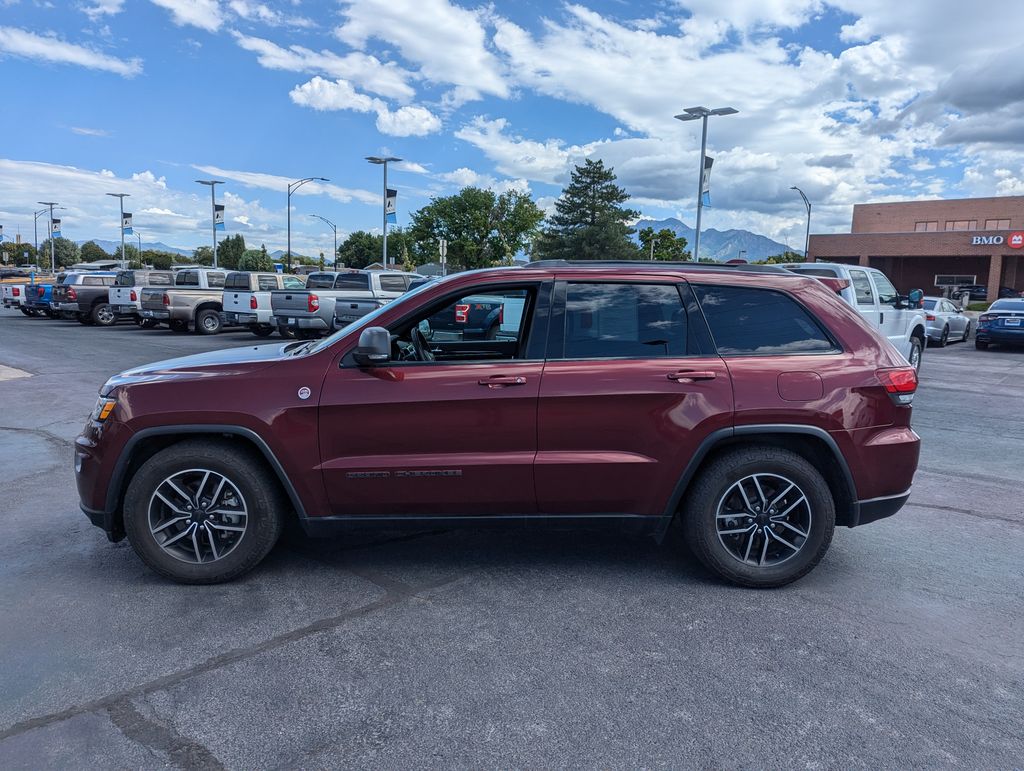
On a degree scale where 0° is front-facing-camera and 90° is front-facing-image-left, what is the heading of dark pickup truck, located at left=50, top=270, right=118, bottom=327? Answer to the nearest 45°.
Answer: approximately 225°

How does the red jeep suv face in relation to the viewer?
to the viewer's left

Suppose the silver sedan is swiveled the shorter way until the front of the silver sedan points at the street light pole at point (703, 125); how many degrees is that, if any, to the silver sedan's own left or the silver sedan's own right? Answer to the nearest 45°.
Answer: approximately 135° to the silver sedan's own left

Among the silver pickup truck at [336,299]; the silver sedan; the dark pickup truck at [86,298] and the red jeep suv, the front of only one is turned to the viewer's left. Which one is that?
the red jeep suv

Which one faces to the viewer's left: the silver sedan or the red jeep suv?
the red jeep suv

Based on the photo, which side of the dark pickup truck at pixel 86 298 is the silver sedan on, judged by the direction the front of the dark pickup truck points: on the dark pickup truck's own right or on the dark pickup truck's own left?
on the dark pickup truck's own right

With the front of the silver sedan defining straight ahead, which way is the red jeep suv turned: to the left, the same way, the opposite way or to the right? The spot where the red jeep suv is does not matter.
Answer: the opposite way

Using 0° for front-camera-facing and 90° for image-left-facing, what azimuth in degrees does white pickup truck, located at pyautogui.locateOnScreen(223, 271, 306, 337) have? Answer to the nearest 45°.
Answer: approximately 225°

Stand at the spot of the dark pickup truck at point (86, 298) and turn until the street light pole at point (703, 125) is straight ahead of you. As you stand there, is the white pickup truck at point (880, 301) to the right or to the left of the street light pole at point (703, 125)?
right

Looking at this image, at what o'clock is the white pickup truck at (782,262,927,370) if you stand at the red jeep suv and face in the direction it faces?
The white pickup truck is roughly at 4 o'clock from the red jeep suv.

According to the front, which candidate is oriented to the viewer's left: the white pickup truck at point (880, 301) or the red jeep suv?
the red jeep suv

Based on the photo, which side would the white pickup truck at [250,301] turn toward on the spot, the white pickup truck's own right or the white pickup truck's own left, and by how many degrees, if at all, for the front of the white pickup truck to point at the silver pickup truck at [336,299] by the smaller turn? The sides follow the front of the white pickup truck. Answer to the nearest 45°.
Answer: approximately 90° to the white pickup truck's own right

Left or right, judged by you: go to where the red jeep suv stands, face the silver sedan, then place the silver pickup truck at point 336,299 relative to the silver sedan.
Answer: left

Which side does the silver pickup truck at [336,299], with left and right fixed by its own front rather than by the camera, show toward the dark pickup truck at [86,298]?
left

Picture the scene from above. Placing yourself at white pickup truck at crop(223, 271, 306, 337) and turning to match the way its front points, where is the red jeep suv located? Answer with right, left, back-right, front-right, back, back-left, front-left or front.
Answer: back-right
